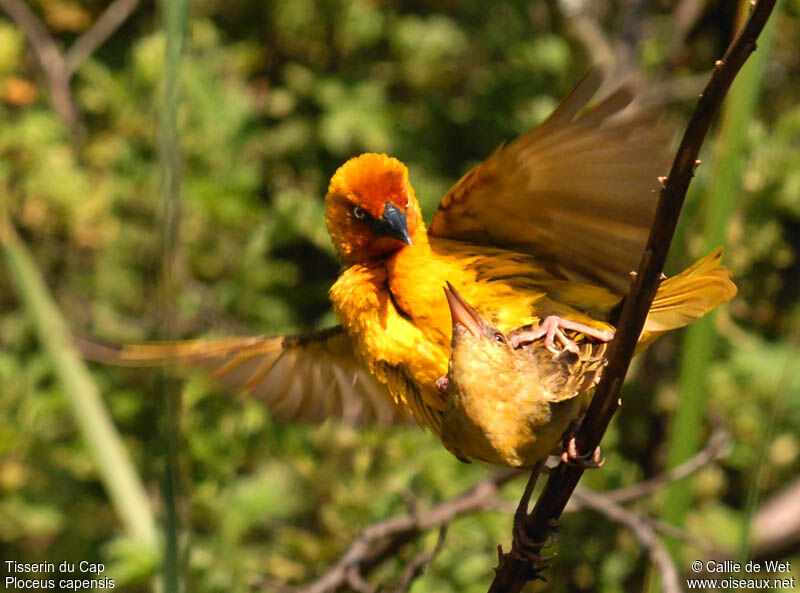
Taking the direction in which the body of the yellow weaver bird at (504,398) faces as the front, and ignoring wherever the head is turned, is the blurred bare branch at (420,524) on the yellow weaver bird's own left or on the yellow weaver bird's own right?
on the yellow weaver bird's own right

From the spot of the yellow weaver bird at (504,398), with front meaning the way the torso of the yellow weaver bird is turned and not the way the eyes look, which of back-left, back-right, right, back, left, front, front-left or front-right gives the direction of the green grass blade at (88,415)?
right

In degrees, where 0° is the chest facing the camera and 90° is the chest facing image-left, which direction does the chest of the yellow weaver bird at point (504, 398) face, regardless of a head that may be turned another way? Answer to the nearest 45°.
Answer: approximately 45°
